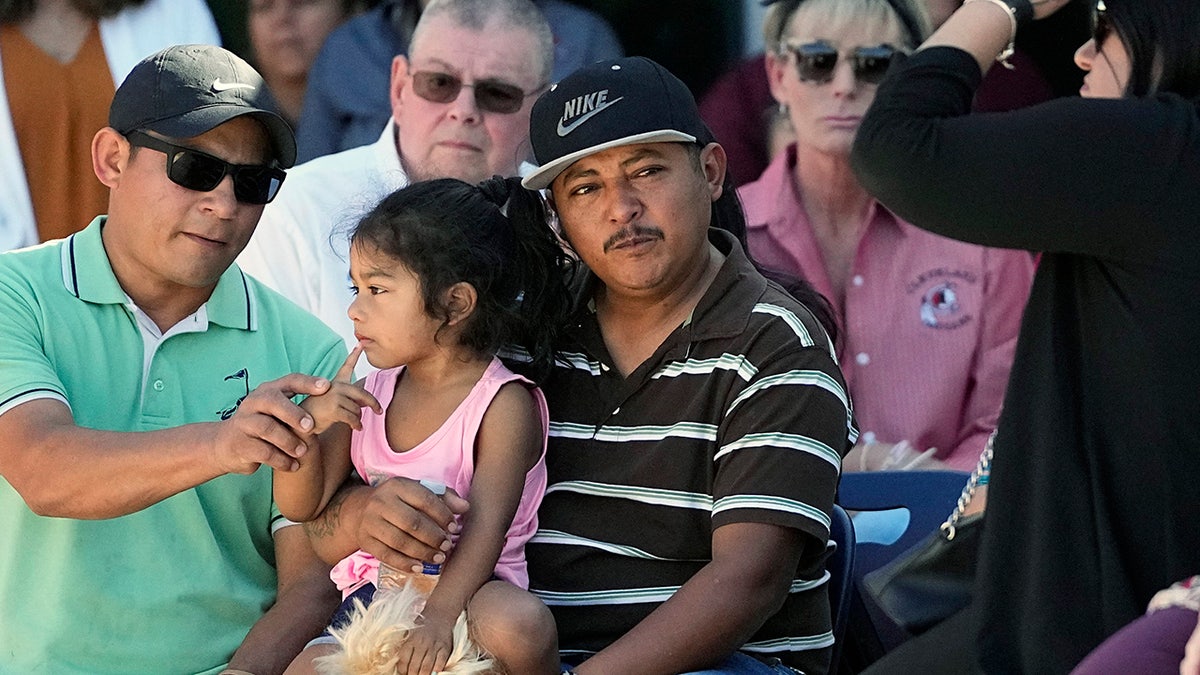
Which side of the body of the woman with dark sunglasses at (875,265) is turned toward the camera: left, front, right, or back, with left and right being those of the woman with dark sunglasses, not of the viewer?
front

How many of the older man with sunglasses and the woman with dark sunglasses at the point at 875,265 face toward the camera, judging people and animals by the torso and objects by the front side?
2

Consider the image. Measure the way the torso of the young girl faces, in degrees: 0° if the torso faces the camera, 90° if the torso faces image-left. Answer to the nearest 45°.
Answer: approximately 45°

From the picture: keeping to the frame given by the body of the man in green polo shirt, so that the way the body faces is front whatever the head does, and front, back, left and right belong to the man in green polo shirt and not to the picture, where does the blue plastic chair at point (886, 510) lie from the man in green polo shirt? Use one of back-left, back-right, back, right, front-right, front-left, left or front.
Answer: front-left

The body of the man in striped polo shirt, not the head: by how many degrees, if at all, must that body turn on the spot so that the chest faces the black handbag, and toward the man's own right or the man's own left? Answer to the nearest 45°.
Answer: approximately 90° to the man's own left

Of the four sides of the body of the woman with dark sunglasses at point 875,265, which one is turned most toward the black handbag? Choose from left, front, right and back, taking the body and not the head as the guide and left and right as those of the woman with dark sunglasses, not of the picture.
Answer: front

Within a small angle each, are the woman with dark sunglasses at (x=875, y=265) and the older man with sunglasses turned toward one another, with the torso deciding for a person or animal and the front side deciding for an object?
no

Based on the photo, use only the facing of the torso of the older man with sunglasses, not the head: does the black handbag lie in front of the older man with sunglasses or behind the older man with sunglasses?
in front

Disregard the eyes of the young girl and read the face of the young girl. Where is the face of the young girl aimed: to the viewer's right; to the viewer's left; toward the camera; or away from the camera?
to the viewer's left

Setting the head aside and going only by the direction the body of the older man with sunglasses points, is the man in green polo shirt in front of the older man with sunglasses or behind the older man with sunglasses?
in front

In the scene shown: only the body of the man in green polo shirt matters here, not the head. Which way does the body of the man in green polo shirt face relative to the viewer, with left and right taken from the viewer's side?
facing the viewer and to the right of the viewer

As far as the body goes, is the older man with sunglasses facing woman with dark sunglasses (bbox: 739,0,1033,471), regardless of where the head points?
no

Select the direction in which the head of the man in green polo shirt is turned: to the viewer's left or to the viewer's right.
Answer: to the viewer's right

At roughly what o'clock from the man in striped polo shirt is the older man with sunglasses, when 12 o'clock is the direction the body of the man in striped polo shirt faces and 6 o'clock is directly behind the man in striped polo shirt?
The older man with sunglasses is roughly at 4 o'clock from the man in striped polo shirt.

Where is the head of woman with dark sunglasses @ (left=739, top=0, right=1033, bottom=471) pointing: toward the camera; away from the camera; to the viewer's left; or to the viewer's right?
toward the camera

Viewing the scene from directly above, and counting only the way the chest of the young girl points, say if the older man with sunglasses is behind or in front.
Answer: behind

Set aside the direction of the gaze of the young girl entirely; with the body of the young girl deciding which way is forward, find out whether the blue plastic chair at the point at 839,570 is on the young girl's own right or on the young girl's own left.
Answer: on the young girl's own left
